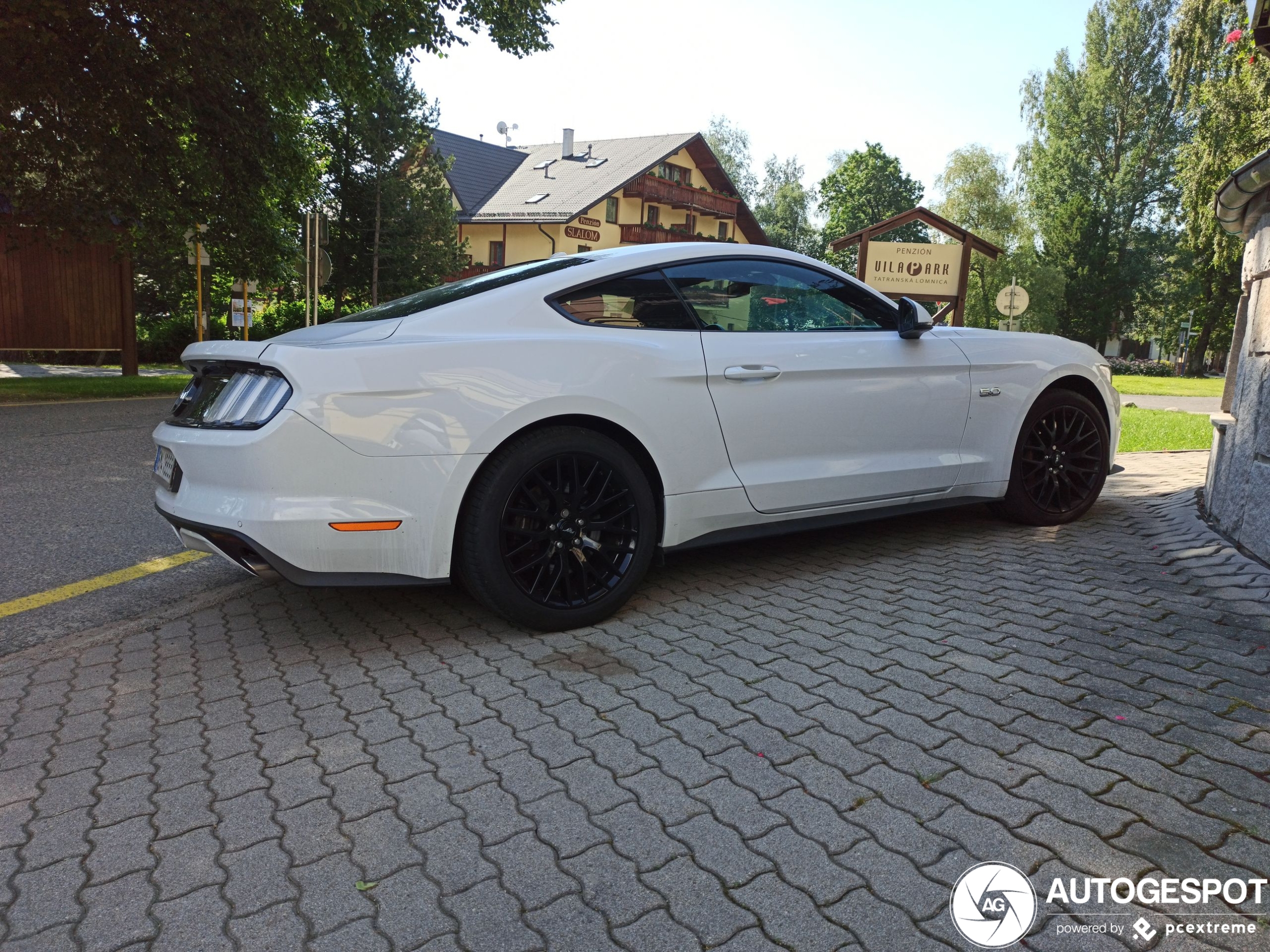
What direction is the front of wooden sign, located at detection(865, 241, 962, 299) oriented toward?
toward the camera

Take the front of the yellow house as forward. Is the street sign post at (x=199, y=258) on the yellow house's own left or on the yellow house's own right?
on the yellow house's own right

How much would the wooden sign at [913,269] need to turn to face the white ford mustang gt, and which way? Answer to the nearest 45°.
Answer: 0° — it already faces it

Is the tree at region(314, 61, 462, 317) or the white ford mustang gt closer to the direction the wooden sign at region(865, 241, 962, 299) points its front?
the white ford mustang gt

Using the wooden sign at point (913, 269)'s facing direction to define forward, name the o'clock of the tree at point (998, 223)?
The tree is roughly at 6 o'clock from the wooden sign.

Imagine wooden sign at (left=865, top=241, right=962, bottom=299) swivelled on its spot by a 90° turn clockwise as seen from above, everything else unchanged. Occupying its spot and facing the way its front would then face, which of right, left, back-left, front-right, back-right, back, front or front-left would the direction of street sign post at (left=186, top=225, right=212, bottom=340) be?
front

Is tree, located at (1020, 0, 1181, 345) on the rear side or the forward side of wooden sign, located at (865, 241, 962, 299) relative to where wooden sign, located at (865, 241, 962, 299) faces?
on the rear side

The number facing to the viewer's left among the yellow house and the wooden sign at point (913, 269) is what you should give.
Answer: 0

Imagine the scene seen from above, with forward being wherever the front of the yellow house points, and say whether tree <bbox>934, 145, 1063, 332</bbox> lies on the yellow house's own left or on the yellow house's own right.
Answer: on the yellow house's own left

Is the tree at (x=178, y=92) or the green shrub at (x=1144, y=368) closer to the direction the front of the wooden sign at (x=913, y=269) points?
the tree

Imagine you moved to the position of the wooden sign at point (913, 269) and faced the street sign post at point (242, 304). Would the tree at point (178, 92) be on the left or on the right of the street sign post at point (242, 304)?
left

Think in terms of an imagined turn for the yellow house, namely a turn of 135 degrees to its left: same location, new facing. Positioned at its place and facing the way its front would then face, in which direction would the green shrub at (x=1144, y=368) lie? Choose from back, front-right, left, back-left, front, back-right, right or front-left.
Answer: right
